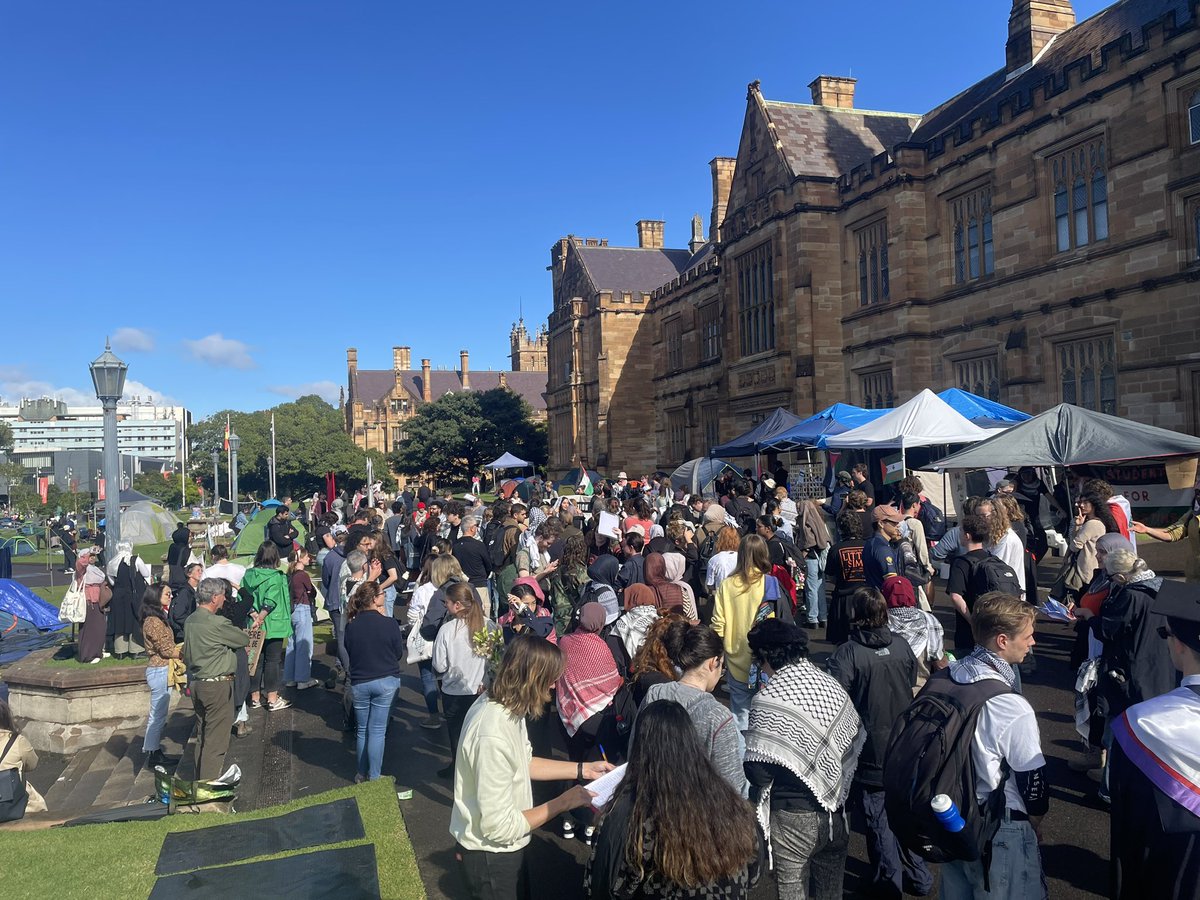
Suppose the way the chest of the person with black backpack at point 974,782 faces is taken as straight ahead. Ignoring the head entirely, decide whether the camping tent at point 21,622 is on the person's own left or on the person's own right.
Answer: on the person's own left

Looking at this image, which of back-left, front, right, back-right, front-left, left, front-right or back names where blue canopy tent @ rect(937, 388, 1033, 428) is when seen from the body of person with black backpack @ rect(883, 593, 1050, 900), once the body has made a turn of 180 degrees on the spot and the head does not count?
back-right

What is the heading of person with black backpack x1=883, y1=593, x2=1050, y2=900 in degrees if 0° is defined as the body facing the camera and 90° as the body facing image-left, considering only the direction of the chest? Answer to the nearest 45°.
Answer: approximately 225°

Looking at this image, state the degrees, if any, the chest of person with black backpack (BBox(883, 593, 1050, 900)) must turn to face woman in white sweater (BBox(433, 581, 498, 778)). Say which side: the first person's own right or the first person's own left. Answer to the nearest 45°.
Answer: approximately 90° to the first person's own left

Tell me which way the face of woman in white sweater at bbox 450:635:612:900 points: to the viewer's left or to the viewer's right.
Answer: to the viewer's right

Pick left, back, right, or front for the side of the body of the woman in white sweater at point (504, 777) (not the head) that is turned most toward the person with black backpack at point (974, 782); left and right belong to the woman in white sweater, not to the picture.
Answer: front

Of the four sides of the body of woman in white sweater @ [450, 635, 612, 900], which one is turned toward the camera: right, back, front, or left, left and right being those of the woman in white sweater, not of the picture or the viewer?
right

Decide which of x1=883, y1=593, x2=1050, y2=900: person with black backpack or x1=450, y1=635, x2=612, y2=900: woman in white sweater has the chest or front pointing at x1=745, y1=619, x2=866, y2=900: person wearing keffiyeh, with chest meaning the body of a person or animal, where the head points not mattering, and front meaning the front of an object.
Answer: the woman in white sweater

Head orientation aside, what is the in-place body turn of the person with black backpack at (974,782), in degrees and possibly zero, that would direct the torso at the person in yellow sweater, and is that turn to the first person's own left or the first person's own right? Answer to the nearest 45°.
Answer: approximately 90° to the first person's own left

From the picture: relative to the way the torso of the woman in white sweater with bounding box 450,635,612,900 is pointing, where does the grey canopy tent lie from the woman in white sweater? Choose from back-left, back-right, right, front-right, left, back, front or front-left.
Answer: front-left

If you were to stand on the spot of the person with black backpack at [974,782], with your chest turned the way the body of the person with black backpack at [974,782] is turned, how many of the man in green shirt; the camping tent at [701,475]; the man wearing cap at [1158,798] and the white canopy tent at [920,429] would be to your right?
1

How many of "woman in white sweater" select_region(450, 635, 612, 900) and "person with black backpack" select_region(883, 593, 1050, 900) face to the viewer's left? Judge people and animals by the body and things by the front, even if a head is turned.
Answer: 0

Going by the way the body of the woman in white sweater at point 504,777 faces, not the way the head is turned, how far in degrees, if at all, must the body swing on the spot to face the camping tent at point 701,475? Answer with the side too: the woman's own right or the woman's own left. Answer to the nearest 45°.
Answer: approximately 90° to the woman's own left
